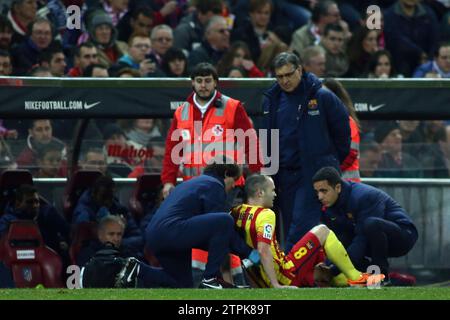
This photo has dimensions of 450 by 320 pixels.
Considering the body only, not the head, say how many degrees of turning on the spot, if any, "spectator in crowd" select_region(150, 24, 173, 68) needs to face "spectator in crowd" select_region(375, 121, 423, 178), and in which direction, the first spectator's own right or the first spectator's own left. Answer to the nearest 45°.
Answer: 0° — they already face them

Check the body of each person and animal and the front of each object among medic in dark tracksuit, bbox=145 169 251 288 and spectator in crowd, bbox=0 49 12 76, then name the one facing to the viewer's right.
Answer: the medic in dark tracksuit

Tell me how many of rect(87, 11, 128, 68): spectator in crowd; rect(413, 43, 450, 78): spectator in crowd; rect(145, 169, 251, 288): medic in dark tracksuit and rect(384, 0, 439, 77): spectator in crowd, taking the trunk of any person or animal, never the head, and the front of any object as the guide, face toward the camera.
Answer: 3

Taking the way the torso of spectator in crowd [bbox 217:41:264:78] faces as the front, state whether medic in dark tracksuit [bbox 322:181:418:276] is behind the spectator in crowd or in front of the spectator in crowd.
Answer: in front

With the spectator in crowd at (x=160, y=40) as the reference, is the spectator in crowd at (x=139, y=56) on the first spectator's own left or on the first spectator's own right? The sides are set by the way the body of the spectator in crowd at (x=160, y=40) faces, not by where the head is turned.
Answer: on the first spectator's own right

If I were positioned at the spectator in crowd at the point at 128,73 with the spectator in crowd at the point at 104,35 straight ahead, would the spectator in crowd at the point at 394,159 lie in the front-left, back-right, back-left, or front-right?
back-right

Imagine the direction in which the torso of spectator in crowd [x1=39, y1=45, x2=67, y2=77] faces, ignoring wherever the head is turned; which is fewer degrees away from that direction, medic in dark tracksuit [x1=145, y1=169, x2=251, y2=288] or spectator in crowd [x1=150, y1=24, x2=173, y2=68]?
the medic in dark tracksuit

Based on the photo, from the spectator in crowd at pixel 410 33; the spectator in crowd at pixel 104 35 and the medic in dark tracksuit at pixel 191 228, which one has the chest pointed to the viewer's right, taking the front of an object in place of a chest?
the medic in dark tracksuit

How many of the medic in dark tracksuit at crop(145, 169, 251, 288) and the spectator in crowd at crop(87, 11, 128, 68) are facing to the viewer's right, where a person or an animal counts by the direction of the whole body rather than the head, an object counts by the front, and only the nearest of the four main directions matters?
1
